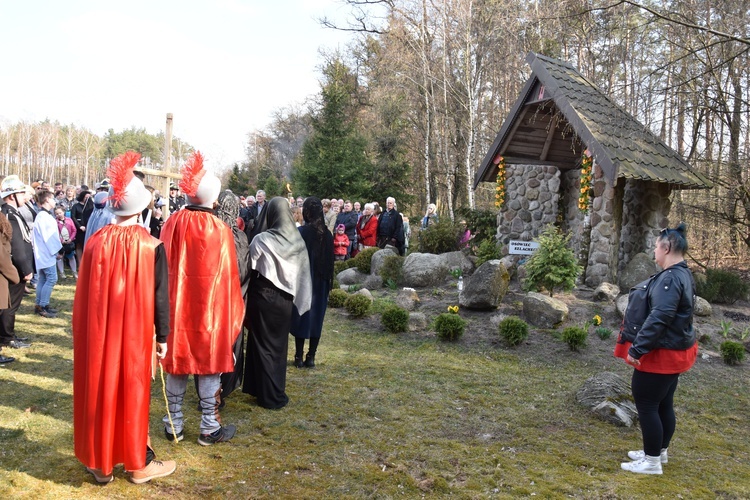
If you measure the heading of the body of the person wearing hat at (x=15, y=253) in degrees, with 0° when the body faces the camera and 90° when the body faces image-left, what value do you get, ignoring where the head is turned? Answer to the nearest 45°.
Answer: approximately 270°

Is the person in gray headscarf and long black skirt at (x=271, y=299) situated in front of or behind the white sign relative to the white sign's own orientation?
in front

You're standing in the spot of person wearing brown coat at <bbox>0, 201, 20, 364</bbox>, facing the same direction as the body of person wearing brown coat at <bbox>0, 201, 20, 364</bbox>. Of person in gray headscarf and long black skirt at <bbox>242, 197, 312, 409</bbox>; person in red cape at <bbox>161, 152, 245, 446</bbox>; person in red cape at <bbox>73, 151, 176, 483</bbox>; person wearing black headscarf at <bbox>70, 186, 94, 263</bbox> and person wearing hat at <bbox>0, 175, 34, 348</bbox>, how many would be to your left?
2

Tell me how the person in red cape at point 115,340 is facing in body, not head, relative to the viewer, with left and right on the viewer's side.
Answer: facing away from the viewer and to the right of the viewer

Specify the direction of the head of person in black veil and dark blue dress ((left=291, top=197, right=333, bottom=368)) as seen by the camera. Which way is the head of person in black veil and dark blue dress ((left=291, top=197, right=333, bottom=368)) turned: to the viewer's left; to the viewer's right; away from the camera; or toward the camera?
away from the camera

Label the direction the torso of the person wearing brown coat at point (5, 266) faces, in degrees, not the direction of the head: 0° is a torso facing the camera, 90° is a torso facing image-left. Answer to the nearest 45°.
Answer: approximately 270°

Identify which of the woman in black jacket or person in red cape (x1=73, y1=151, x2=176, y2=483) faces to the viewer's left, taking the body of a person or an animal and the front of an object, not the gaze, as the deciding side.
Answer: the woman in black jacket

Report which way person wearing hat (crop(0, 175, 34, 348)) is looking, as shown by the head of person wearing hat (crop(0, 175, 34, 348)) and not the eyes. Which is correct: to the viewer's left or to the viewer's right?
to the viewer's right

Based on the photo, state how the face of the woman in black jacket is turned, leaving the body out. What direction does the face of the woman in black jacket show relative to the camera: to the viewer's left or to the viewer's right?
to the viewer's left

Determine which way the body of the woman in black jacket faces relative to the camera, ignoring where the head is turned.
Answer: to the viewer's left
